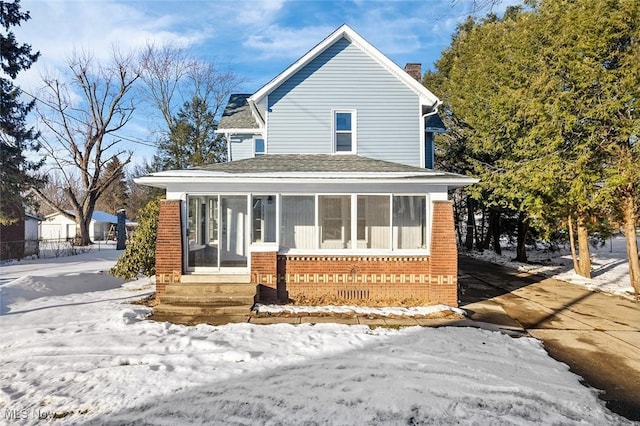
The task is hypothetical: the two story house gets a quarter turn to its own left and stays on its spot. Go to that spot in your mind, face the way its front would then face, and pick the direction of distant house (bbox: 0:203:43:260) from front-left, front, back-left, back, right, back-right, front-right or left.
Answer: back-left

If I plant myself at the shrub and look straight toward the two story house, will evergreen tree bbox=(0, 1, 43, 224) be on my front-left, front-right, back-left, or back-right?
back-left

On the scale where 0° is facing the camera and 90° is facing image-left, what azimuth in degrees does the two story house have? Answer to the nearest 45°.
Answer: approximately 0°

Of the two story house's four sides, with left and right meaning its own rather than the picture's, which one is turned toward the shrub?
right

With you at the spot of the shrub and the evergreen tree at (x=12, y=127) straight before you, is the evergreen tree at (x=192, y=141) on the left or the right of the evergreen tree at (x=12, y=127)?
right

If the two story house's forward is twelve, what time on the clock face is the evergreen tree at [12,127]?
The evergreen tree is roughly at 4 o'clock from the two story house.

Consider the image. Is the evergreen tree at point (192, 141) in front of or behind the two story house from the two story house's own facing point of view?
behind
